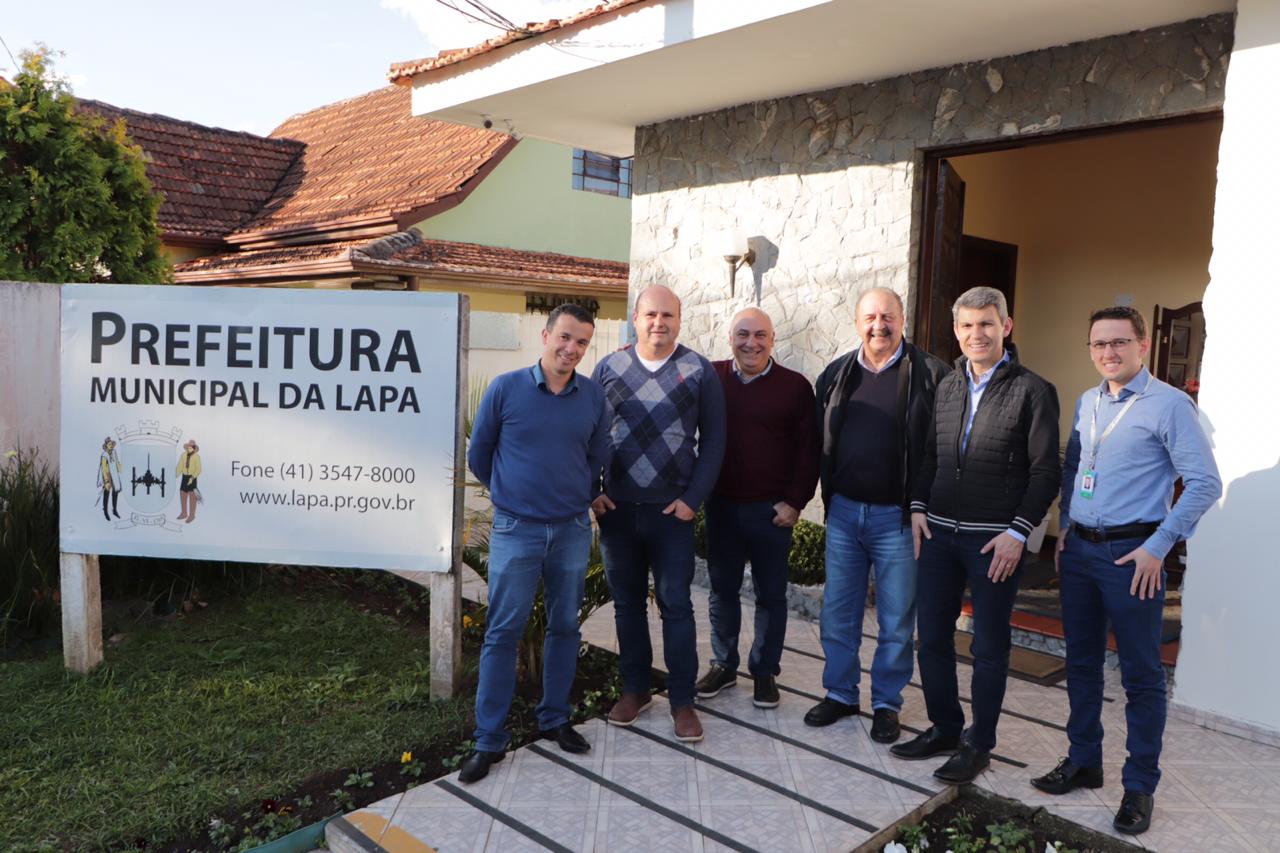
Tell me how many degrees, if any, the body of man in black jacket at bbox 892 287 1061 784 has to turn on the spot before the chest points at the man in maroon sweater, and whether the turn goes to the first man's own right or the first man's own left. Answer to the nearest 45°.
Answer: approximately 45° to the first man's own right

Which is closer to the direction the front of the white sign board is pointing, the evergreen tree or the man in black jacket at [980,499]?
the man in black jacket

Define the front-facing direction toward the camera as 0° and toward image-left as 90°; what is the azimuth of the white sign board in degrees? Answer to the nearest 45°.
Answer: approximately 0°

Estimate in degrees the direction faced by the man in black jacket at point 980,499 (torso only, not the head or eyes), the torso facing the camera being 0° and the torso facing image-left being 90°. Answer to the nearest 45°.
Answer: approximately 45°

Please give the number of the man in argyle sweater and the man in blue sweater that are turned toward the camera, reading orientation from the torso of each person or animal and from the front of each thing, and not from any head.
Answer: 2

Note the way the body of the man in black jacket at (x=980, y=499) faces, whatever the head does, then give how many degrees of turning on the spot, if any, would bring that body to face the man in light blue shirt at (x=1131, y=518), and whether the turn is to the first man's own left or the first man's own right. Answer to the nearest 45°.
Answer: approximately 135° to the first man's own left

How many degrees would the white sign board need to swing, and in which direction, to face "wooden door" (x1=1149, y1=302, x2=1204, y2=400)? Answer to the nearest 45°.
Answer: approximately 90° to its left

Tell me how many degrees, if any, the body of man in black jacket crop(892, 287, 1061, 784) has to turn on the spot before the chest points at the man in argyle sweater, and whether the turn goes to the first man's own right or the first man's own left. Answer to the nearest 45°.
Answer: approximately 45° to the first man's own right

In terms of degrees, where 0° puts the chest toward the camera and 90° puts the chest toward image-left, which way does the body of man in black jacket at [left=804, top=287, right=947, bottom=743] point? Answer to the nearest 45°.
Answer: approximately 0°

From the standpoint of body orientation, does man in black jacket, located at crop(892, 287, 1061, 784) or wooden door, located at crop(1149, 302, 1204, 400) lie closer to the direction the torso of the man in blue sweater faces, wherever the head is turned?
the man in black jacket

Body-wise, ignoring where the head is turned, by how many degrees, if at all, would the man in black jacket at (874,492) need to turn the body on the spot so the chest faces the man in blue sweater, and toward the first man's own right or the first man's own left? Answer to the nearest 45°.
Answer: approximately 45° to the first man's own right

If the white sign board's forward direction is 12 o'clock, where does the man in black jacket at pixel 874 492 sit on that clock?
The man in black jacket is roughly at 10 o'clock from the white sign board.

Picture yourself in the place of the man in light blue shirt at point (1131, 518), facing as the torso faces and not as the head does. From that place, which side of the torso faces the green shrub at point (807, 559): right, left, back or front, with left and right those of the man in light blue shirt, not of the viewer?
right

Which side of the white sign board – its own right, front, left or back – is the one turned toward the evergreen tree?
back
